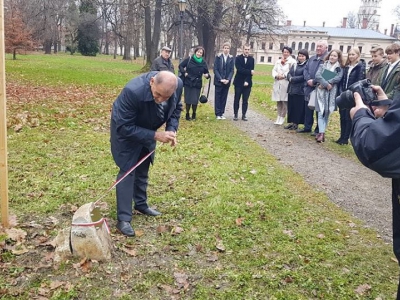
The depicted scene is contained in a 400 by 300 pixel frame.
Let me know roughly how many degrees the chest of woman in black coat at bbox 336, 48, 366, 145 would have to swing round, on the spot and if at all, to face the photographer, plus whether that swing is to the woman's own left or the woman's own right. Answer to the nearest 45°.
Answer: approximately 45° to the woman's own left

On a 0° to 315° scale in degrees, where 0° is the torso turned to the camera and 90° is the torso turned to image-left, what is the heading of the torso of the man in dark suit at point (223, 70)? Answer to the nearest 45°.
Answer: approximately 0°

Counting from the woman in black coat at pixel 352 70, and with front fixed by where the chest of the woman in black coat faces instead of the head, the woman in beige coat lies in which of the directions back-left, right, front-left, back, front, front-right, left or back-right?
right

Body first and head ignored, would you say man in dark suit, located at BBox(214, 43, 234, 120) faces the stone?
yes

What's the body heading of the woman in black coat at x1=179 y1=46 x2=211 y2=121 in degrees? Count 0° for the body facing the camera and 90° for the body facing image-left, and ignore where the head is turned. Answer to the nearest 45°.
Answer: approximately 0°

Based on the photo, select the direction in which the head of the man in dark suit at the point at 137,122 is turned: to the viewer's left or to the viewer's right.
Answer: to the viewer's right

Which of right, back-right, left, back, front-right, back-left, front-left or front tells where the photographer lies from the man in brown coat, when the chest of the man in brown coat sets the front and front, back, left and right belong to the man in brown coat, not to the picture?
front-left

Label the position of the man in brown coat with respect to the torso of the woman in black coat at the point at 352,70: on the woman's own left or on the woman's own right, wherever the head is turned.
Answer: on the woman's own left
